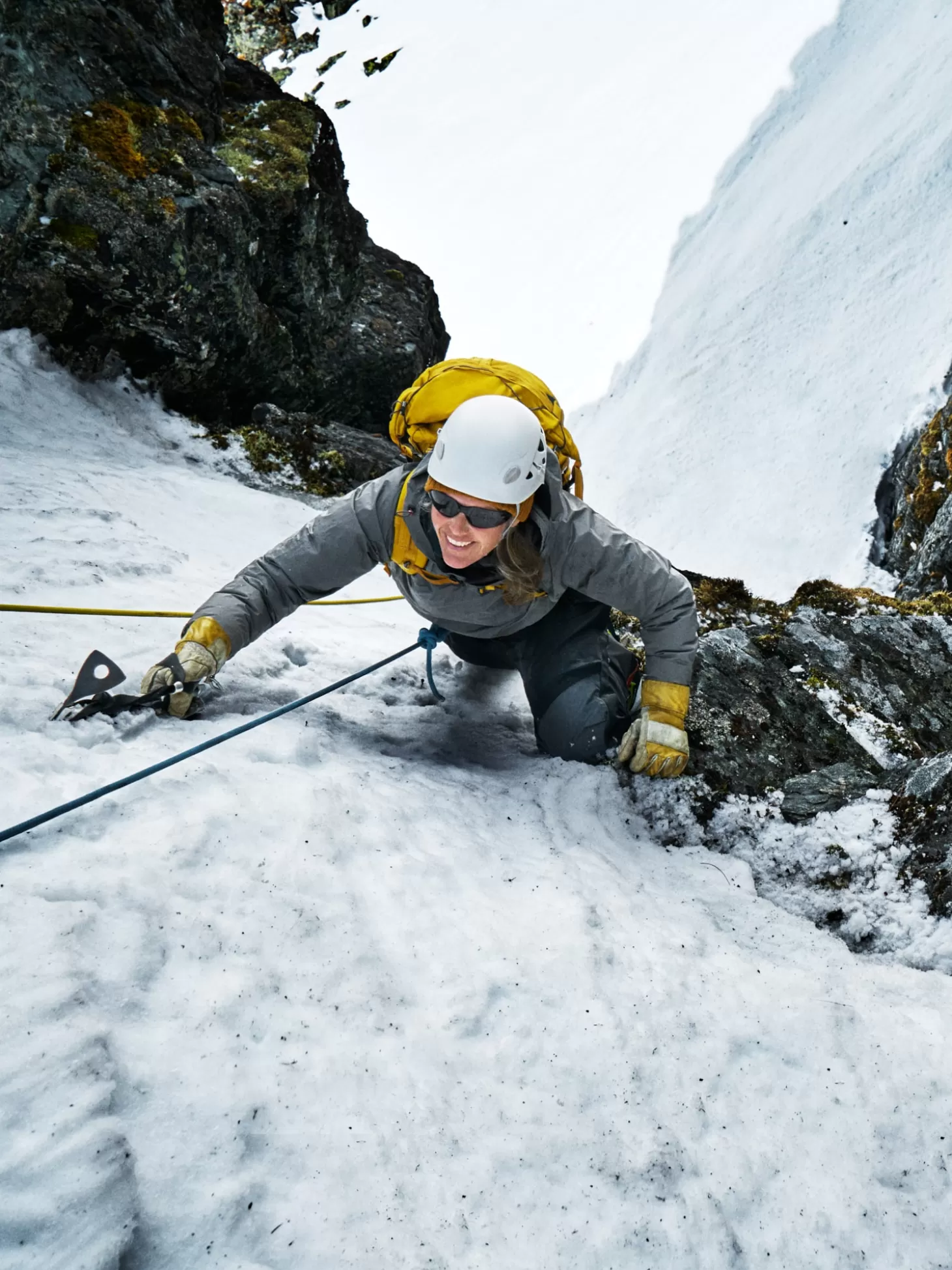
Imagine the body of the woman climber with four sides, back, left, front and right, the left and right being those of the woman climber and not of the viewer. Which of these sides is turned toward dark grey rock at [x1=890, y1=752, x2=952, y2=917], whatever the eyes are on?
left

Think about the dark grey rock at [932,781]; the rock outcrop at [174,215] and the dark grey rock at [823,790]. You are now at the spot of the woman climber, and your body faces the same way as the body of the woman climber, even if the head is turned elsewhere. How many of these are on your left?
2

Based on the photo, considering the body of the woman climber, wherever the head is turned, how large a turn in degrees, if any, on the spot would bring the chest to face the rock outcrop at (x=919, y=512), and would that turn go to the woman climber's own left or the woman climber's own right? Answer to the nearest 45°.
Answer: approximately 135° to the woman climber's own left

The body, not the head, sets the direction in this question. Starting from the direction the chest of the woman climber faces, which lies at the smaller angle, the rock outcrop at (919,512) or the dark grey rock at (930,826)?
the dark grey rock

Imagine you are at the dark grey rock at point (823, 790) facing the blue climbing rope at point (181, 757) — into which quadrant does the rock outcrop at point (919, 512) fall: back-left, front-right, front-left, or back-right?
back-right

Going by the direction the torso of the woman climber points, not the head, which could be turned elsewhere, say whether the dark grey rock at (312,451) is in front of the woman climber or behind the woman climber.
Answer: behind

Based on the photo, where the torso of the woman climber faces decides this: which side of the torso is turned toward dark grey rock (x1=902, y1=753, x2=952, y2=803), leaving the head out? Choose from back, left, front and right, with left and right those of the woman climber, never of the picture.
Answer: left

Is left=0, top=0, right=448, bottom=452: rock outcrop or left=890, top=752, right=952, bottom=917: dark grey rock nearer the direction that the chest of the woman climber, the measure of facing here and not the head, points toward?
the dark grey rock

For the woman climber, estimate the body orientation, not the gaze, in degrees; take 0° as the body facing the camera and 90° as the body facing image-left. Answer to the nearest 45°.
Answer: approximately 0°

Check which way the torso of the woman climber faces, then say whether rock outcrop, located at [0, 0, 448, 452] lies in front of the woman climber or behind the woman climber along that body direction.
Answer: behind

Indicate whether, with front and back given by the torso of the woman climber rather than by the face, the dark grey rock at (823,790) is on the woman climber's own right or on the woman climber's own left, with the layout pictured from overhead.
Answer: on the woman climber's own left
